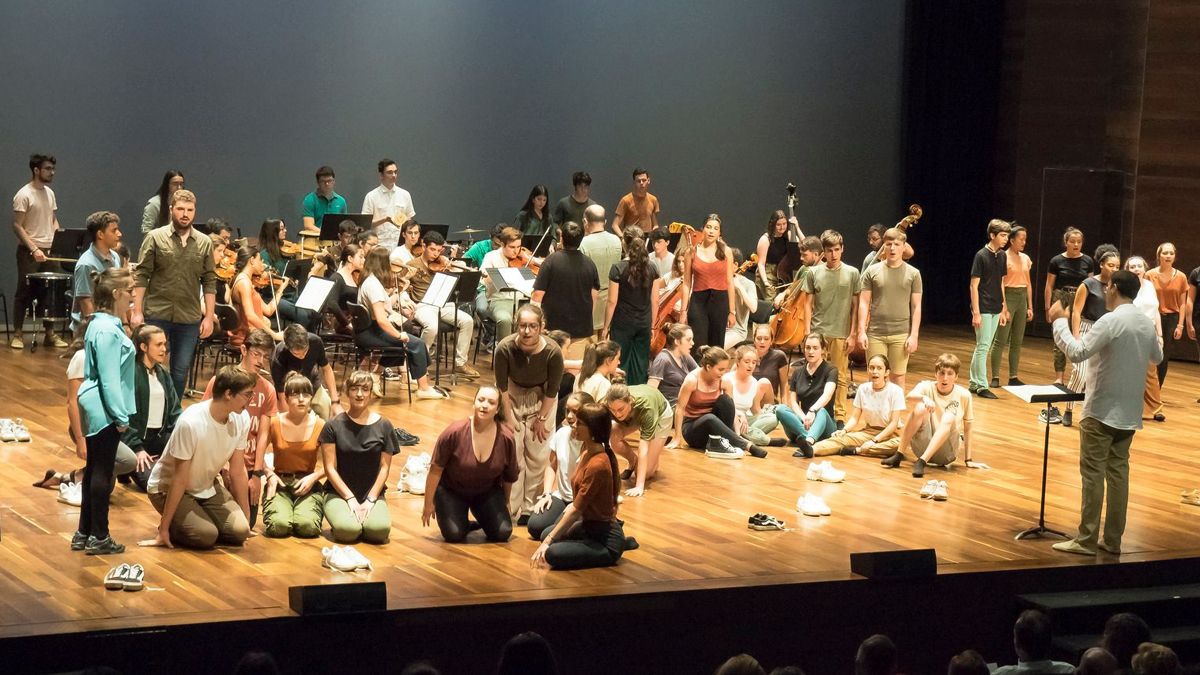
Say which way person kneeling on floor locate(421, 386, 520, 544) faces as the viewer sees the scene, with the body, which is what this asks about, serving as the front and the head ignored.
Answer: toward the camera

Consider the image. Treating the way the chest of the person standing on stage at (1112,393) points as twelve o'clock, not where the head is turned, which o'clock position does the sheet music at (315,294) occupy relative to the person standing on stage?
The sheet music is roughly at 11 o'clock from the person standing on stage.

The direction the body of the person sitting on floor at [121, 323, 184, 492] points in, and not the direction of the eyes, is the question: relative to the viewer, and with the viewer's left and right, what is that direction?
facing the viewer and to the right of the viewer

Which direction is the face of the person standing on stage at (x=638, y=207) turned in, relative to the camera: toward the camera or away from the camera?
toward the camera

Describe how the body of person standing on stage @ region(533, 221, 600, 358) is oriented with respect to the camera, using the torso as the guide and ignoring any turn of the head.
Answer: away from the camera

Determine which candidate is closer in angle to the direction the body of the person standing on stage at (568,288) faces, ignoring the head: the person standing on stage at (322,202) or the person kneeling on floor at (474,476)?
the person standing on stage

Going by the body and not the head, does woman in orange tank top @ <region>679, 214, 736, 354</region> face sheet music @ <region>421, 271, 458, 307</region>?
no

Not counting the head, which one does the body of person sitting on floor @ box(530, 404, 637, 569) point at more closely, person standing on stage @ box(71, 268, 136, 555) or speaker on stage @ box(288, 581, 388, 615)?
the person standing on stage

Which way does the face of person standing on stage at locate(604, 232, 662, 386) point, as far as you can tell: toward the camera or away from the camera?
away from the camera

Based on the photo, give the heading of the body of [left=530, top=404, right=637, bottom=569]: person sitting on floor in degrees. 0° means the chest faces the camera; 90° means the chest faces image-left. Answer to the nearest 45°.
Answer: approximately 90°

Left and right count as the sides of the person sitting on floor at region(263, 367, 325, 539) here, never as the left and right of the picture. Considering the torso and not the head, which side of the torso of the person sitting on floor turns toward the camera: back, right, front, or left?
front

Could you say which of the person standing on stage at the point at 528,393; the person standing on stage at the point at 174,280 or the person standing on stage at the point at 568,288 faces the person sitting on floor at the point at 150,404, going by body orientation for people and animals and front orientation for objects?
the person standing on stage at the point at 174,280

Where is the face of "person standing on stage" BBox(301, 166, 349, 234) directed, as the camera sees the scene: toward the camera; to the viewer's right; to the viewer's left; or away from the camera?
toward the camera

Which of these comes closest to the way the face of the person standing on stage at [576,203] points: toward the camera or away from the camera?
toward the camera

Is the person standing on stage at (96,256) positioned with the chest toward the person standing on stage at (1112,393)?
yes

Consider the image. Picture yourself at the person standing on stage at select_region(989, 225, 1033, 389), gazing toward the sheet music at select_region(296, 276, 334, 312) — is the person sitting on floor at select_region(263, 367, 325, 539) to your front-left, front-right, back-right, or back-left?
front-left

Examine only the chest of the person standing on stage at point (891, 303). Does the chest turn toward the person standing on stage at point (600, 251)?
no

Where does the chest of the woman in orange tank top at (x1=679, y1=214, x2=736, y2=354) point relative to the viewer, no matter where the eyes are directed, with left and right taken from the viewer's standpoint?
facing the viewer

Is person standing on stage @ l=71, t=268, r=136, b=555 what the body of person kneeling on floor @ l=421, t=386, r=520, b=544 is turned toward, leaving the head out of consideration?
no
